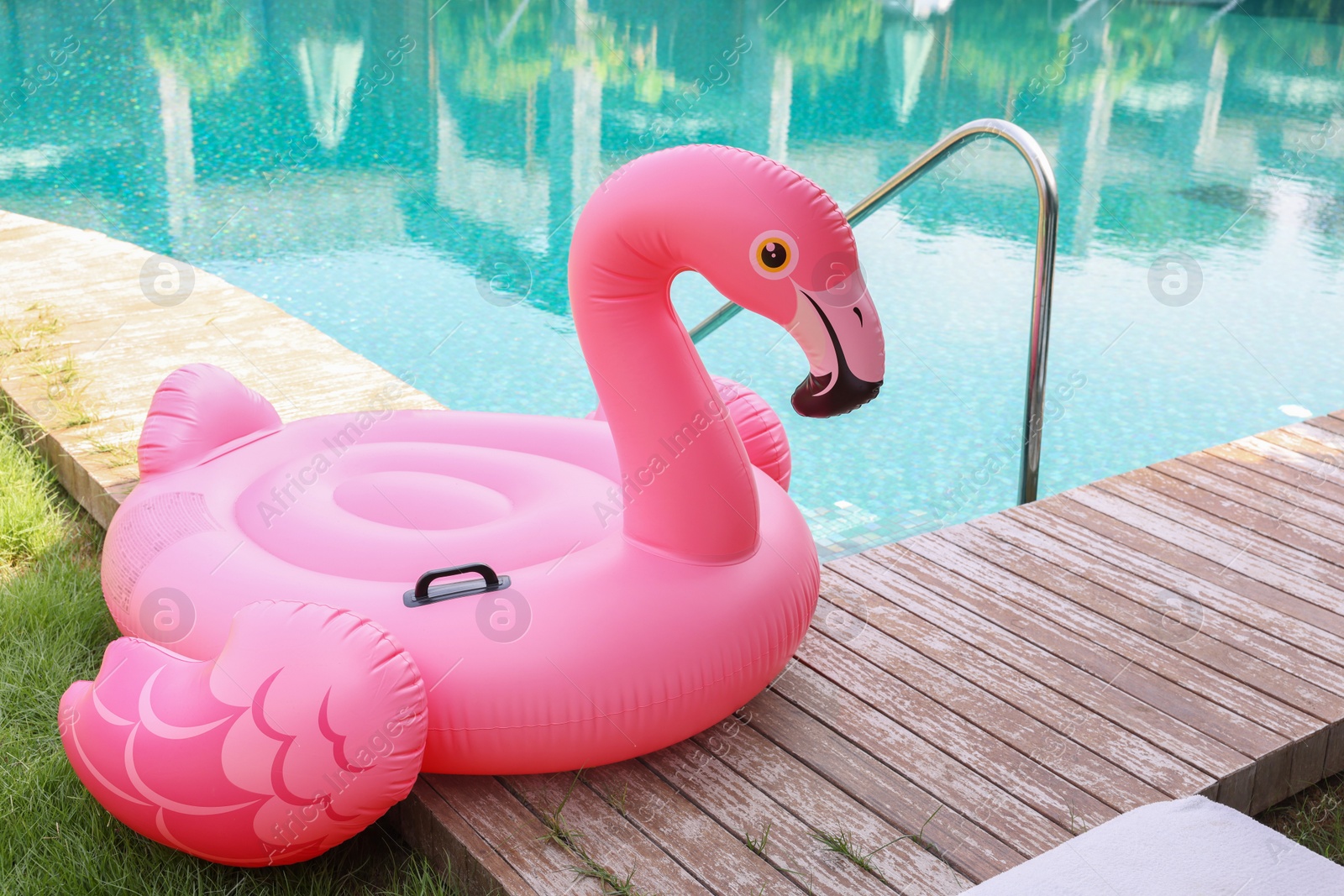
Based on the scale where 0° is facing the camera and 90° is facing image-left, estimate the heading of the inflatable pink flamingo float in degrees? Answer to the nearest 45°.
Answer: approximately 315°
